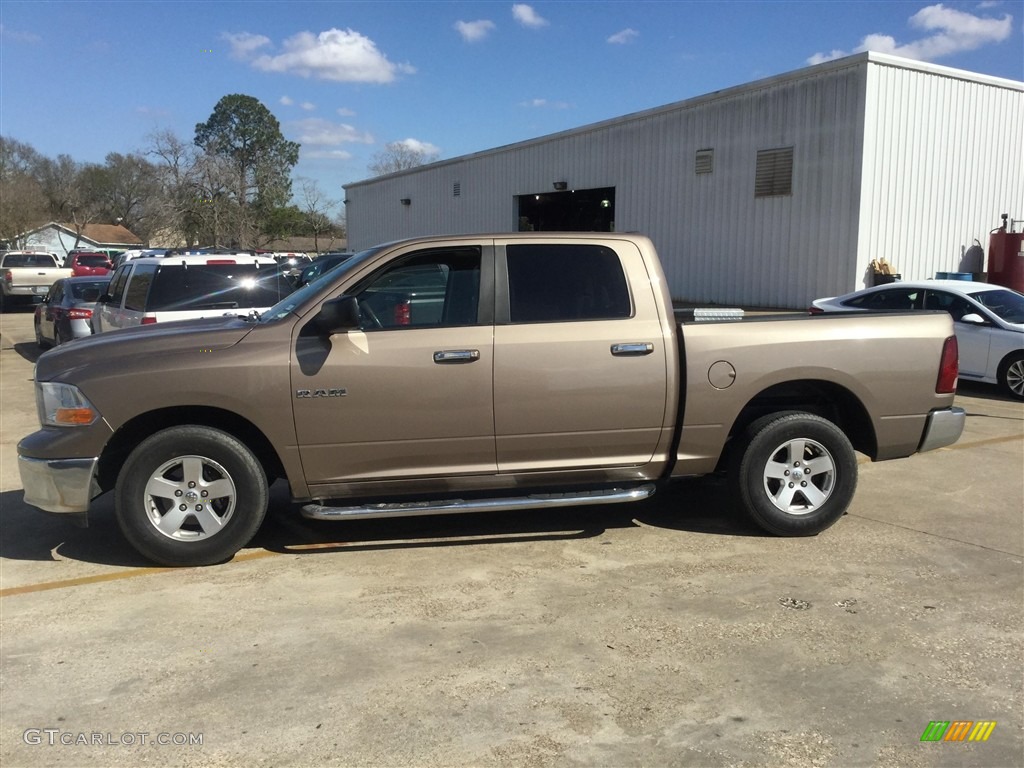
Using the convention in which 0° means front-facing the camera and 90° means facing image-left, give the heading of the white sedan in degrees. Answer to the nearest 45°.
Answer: approximately 315°

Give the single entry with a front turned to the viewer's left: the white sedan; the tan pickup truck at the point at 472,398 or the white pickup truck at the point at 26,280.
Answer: the tan pickup truck

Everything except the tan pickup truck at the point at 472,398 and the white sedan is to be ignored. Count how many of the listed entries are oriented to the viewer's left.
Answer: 1

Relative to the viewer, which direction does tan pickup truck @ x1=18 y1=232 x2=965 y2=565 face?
to the viewer's left

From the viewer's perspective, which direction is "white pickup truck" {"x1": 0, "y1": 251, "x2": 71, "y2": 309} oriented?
away from the camera

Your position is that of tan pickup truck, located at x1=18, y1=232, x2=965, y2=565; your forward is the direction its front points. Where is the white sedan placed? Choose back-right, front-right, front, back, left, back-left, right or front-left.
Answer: back-right

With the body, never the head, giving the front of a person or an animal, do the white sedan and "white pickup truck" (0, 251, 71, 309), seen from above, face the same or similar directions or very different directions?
very different directions
